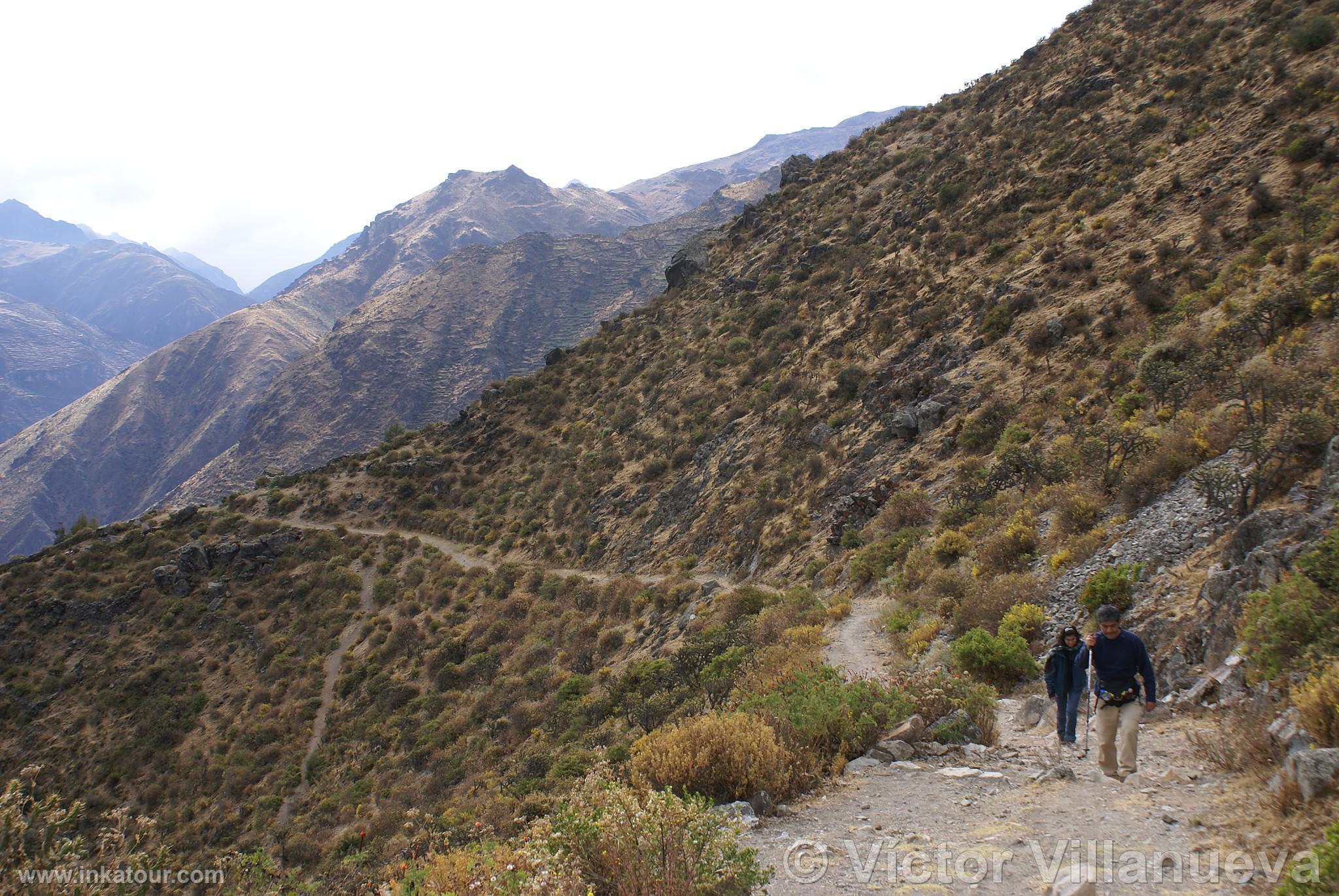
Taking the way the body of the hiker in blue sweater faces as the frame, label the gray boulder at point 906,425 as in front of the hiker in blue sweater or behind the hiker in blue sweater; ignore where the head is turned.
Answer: behind

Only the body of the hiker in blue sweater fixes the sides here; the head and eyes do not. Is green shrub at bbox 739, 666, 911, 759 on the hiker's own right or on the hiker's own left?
on the hiker's own right

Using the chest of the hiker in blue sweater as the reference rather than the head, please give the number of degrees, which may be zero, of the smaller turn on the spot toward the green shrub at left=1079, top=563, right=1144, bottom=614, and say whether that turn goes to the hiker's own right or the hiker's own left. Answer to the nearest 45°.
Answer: approximately 180°

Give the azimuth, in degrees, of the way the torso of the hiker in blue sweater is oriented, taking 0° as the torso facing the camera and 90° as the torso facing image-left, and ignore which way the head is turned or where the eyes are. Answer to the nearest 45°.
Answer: approximately 0°

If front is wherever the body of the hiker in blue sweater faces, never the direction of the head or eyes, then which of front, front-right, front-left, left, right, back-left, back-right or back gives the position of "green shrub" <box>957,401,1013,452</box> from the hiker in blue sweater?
back

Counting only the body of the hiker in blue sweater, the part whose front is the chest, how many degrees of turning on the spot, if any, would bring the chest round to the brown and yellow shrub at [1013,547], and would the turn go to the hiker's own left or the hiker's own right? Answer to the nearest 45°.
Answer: approximately 180°

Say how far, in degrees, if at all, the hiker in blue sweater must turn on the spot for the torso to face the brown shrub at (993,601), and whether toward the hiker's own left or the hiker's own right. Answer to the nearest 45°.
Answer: approximately 180°

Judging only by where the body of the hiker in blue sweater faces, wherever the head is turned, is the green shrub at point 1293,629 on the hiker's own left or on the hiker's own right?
on the hiker's own left
